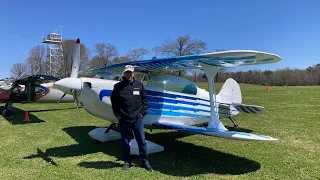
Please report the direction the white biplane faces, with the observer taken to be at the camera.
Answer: facing the viewer and to the left of the viewer

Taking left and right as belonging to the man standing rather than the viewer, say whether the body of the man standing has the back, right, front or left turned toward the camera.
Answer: front
